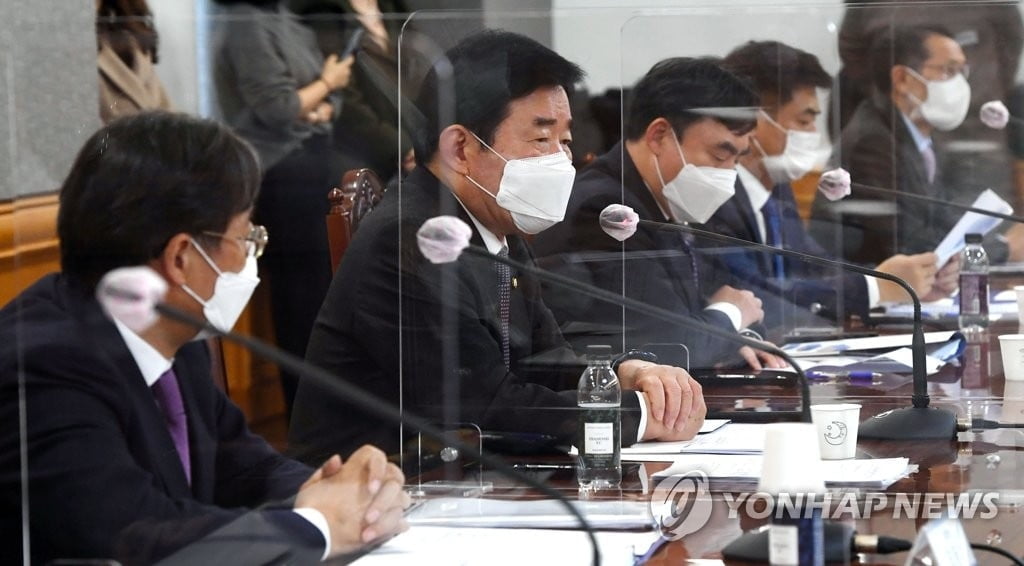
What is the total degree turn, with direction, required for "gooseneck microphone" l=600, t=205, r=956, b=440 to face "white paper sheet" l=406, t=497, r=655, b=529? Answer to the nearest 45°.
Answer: approximately 45° to its left

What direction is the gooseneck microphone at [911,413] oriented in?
to the viewer's left
